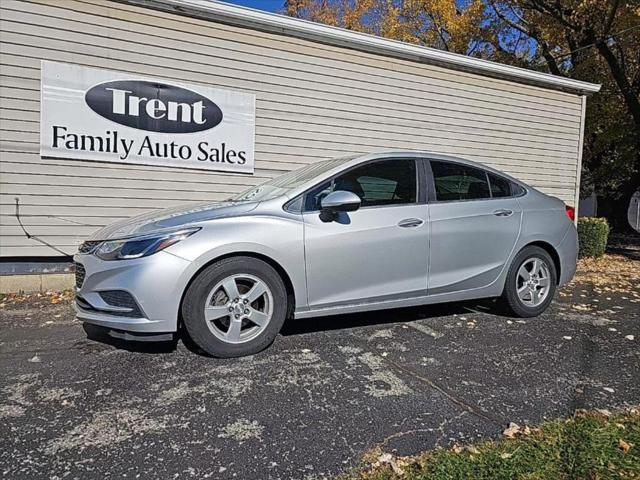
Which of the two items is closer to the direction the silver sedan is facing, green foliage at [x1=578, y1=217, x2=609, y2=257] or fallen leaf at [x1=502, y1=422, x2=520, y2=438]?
the fallen leaf

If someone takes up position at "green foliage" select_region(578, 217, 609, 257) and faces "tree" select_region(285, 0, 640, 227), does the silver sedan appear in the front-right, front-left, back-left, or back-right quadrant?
back-left

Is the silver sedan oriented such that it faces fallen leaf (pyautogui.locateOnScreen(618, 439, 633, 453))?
no

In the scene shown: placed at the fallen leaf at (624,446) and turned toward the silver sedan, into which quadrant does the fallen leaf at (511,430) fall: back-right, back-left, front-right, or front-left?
front-left

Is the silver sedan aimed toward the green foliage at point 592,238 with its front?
no

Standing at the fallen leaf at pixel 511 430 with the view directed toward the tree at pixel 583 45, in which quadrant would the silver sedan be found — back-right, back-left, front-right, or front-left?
front-left

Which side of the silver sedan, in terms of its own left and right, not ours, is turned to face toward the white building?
right

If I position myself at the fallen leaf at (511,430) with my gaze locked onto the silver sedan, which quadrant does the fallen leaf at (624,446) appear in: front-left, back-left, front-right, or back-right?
back-right
